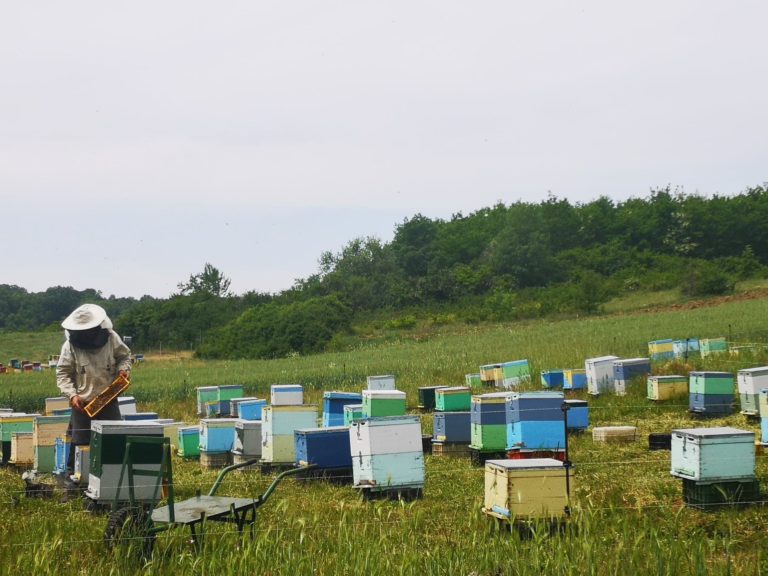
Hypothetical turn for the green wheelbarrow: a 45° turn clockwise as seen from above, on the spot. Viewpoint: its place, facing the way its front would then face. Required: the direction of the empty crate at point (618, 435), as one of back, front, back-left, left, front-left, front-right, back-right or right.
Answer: back-right

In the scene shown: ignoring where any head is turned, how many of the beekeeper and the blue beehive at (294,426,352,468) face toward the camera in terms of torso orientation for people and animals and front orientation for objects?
1

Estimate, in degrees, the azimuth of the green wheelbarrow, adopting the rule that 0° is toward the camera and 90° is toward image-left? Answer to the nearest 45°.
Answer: approximately 45°

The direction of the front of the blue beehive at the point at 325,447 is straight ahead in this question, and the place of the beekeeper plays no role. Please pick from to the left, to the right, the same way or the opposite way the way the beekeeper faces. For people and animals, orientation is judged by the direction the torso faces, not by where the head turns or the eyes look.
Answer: to the left

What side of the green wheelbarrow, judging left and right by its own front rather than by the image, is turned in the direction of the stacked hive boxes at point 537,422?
back
